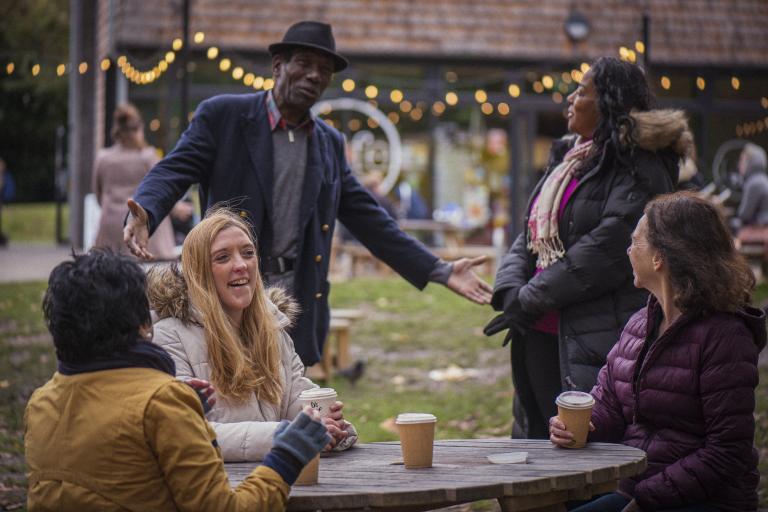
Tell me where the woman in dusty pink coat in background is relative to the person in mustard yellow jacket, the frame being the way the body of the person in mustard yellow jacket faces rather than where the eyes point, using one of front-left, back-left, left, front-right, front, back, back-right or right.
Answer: front-left

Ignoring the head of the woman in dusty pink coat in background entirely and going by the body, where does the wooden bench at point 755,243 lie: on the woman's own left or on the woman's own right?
on the woman's own right

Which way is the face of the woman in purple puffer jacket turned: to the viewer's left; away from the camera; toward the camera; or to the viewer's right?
to the viewer's left

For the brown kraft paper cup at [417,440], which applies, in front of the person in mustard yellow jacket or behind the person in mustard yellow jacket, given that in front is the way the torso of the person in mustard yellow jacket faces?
in front

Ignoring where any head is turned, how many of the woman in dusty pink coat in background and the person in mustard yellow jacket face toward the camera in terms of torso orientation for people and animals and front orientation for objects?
0

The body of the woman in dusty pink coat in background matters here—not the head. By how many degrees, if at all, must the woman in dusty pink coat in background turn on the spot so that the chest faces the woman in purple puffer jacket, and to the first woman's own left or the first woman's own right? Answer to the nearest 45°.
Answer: approximately 180°

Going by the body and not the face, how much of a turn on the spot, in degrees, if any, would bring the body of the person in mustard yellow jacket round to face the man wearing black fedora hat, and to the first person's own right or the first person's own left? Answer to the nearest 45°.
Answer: approximately 45° to the first person's own left

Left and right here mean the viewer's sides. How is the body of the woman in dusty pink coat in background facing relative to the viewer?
facing away from the viewer

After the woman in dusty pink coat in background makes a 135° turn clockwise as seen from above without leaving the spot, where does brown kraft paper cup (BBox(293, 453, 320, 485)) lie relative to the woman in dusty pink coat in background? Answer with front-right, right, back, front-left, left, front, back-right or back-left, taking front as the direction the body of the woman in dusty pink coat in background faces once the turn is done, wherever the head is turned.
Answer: front-right

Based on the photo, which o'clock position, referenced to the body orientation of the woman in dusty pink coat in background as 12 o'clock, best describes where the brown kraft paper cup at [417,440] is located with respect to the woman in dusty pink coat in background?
The brown kraft paper cup is roughly at 6 o'clock from the woman in dusty pink coat in background.

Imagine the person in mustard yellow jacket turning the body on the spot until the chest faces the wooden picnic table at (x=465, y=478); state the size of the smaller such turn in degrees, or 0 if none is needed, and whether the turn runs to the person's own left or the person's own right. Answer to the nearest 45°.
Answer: approximately 45° to the person's own right

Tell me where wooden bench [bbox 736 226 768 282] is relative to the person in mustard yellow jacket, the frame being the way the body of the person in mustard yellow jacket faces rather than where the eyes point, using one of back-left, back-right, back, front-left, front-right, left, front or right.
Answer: front

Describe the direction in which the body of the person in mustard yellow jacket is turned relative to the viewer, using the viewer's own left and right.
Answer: facing away from the viewer and to the right of the viewer
